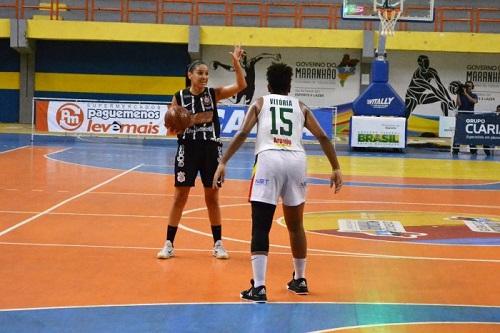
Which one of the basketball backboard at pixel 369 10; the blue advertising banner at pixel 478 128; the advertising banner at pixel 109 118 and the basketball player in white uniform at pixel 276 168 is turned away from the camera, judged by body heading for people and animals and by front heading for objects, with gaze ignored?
the basketball player in white uniform

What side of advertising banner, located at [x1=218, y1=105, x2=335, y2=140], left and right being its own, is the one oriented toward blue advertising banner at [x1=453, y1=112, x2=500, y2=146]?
left

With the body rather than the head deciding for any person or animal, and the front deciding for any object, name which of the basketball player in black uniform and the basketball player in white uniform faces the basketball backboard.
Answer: the basketball player in white uniform

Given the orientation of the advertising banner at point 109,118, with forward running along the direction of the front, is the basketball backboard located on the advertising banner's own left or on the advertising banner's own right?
on the advertising banner's own left

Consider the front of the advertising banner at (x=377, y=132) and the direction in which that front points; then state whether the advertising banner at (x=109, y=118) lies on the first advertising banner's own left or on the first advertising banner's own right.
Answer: on the first advertising banner's own right

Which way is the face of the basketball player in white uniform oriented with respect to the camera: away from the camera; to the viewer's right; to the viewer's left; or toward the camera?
away from the camera
